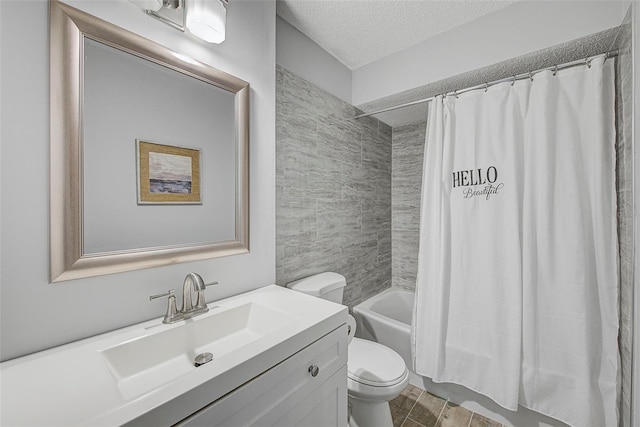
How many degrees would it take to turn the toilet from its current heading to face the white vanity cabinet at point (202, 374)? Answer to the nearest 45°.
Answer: approximately 90° to its right

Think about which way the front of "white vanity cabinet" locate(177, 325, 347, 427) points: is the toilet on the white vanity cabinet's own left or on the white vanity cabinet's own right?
on the white vanity cabinet's own left

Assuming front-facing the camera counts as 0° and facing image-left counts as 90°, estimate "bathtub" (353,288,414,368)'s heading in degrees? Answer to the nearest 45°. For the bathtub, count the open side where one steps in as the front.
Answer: approximately 45°
